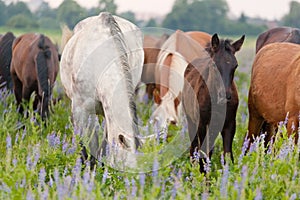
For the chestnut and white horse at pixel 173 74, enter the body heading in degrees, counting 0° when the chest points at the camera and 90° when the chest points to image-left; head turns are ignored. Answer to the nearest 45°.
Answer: approximately 45°

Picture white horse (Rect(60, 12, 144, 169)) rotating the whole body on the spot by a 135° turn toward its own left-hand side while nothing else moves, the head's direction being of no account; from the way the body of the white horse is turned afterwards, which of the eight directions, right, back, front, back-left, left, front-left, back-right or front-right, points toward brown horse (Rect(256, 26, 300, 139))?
front

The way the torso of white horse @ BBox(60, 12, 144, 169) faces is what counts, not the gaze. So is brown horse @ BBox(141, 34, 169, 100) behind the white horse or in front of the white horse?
behind

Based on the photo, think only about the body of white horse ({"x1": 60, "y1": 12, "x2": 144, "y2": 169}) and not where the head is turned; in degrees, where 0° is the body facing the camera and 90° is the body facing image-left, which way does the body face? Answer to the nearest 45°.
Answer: approximately 0°

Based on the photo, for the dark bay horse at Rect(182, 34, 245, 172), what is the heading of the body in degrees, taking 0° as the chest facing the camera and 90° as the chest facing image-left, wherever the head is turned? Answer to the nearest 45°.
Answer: approximately 315°

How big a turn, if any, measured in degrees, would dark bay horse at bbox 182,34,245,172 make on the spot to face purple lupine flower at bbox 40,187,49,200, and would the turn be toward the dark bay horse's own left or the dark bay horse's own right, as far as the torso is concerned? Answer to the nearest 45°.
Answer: approximately 45° to the dark bay horse's own right
